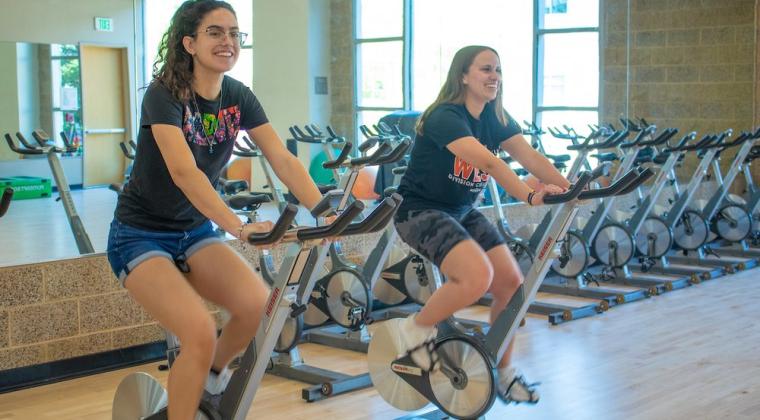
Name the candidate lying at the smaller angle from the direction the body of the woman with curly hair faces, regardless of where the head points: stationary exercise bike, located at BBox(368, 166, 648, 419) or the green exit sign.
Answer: the stationary exercise bike

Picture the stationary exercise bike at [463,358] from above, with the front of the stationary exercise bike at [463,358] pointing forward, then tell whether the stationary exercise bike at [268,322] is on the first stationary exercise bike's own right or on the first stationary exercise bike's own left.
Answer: on the first stationary exercise bike's own right

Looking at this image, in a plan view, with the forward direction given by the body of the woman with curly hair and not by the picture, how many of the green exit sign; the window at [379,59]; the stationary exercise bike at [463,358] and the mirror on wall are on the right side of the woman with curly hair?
0

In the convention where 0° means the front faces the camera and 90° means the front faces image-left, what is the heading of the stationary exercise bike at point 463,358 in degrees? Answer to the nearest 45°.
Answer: approximately 315°

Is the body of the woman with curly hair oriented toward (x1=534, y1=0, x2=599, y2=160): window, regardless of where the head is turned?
no

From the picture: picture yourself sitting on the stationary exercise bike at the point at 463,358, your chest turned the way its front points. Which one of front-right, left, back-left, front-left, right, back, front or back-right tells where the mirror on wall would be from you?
back

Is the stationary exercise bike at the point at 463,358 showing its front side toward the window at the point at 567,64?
no

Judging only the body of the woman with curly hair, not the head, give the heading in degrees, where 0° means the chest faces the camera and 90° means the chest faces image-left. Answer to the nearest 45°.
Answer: approximately 315°

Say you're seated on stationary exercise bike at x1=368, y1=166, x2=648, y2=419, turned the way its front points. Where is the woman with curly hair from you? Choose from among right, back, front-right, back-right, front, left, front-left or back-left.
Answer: right

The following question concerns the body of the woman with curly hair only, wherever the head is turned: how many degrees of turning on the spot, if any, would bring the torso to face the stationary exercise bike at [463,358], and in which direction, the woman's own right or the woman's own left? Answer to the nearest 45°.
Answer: approximately 90° to the woman's own left

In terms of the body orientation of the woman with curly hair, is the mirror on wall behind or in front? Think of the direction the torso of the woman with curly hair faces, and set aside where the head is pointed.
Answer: behind

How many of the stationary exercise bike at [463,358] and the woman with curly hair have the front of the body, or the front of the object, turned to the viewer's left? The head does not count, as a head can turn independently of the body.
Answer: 0

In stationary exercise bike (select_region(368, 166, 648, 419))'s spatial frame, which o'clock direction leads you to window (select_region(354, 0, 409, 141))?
The window is roughly at 7 o'clock from the stationary exercise bike.

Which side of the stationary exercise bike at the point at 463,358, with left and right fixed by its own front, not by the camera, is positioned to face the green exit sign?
back

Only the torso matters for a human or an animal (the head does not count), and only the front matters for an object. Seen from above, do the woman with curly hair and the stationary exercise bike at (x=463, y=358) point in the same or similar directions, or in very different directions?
same or similar directions
